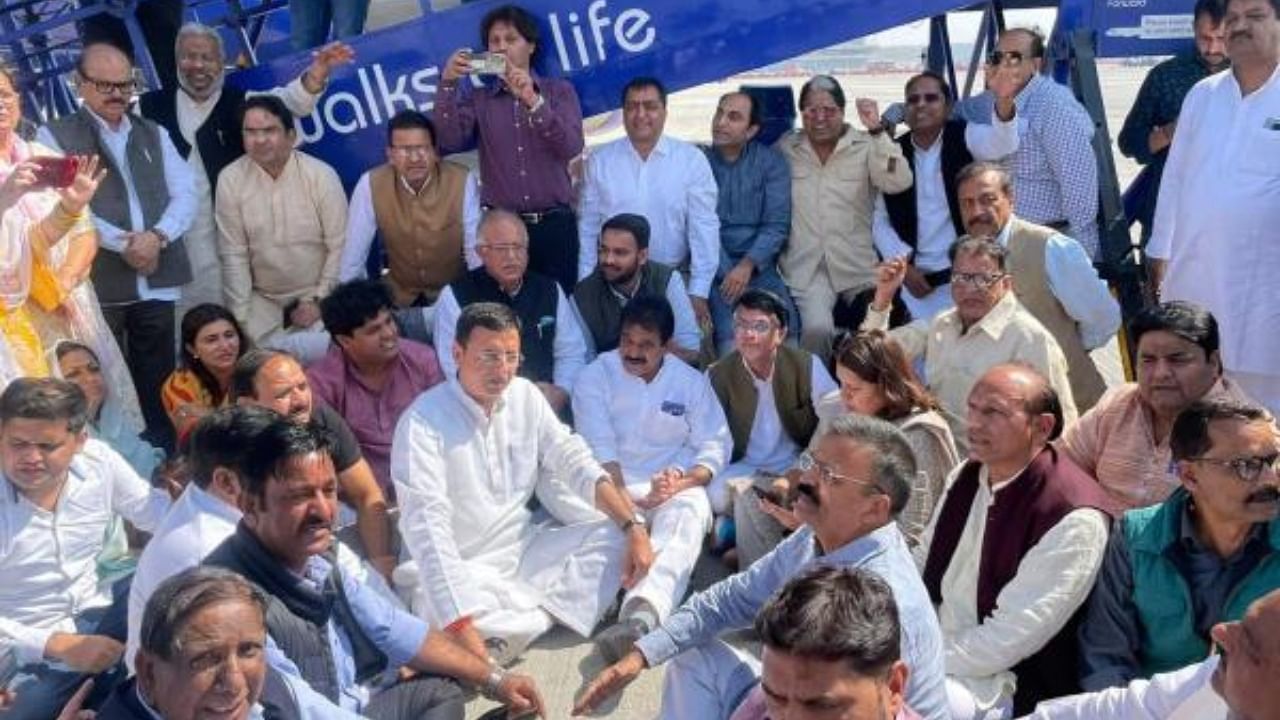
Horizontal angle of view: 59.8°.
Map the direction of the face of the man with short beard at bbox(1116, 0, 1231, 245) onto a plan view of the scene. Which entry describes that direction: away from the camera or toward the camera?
toward the camera

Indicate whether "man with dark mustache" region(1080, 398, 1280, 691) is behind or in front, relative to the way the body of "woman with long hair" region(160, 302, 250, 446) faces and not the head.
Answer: in front

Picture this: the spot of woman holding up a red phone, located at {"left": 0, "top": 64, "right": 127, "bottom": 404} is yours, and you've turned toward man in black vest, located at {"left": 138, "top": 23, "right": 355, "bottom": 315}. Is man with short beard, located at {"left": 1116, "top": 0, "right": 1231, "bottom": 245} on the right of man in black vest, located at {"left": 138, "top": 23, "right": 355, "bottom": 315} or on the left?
right

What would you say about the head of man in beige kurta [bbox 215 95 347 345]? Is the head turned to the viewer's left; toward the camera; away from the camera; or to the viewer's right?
toward the camera

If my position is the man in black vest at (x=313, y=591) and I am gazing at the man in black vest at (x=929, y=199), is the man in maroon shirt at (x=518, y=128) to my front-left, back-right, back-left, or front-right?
front-left

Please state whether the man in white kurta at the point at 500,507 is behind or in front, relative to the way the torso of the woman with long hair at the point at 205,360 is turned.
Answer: in front

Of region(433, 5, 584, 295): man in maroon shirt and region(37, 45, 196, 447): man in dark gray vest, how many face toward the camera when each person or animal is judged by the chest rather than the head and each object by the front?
2

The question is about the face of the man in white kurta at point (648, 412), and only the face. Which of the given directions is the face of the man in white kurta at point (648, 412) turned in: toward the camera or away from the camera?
toward the camera

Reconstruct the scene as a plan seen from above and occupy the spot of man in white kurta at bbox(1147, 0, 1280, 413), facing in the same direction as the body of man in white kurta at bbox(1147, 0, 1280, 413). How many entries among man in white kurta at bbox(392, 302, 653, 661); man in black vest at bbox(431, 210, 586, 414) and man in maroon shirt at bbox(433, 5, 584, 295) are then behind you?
0

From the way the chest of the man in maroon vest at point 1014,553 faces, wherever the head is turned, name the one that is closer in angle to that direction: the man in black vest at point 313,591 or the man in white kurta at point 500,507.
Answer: the man in black vest

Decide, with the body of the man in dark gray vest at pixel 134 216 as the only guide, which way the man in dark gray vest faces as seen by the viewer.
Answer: toward the camera

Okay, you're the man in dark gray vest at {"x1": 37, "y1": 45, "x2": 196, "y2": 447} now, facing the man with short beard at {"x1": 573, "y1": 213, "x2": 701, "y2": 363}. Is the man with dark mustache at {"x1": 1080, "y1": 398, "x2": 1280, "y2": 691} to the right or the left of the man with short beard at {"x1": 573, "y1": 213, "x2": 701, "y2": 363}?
right

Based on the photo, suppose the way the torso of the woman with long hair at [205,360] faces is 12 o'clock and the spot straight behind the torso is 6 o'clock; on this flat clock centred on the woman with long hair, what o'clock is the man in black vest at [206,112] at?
The man in black vest is roughly at 8 o'clock from the woman with long hair.

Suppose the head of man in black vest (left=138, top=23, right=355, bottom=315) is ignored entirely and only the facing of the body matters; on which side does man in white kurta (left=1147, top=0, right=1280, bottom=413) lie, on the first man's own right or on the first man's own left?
on the first man's own left

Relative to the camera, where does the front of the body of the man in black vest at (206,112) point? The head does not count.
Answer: toward the camera

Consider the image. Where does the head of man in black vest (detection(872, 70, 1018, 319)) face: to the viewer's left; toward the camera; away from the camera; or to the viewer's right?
toward the camera
